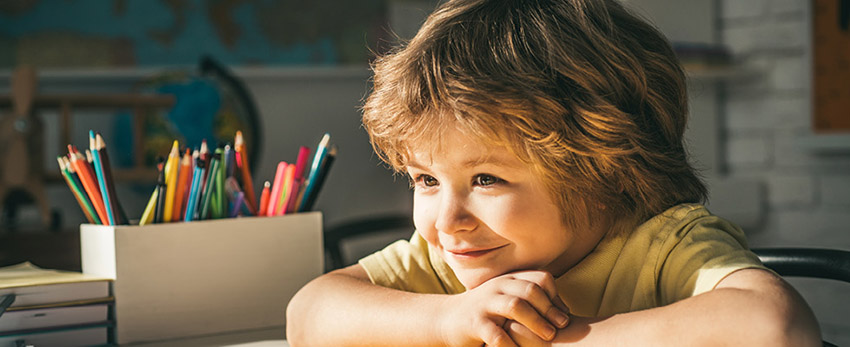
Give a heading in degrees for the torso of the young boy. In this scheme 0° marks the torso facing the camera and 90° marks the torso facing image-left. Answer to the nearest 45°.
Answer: approximately 45°

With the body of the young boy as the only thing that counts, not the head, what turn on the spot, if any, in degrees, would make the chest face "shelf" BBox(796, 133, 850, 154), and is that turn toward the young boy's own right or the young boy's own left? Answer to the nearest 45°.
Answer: approximately 180°

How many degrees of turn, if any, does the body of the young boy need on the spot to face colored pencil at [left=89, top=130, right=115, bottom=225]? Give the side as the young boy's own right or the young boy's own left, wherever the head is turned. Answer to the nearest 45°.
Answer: approximately 45° to the young boy's own right
